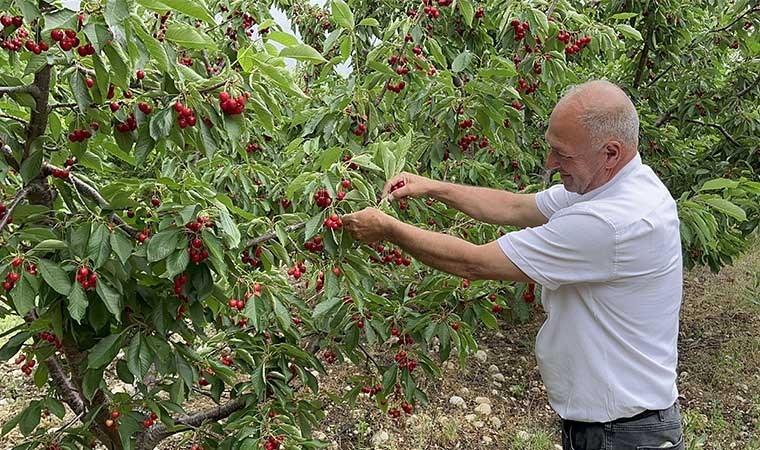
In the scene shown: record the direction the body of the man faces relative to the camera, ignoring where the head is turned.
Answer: to the viewer's left

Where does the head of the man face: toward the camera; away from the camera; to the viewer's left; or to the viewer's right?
to the viewer's left
